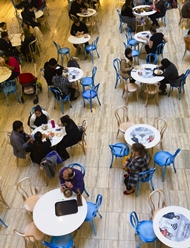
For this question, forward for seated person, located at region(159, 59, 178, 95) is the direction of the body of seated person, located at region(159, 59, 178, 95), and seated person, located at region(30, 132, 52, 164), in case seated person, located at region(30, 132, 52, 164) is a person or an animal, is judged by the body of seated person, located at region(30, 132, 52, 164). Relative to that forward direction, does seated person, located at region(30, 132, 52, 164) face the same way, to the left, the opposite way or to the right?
to the right

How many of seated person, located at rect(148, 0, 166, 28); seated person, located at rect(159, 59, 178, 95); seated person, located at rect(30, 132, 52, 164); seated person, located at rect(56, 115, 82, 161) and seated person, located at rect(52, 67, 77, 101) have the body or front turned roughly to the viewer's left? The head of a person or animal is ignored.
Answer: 3

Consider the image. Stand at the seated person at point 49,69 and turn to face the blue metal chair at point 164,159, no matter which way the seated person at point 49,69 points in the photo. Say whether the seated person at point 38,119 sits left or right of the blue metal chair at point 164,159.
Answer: right

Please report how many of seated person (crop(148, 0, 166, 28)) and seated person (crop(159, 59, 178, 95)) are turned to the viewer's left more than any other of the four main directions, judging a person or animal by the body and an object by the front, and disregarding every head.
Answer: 2

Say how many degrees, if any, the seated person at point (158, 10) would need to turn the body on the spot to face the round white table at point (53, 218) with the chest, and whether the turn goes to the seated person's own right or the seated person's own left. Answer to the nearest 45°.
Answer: approximately 90° to the seated person's own left

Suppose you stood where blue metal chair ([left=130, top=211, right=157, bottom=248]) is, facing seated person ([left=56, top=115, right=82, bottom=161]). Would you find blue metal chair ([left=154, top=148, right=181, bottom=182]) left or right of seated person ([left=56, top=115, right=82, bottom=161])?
right

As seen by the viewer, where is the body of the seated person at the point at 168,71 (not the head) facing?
to the viewer's left

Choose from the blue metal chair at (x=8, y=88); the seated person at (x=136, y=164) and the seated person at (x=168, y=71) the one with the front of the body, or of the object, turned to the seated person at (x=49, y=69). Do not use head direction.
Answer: the seated person at (x=168, y=71)

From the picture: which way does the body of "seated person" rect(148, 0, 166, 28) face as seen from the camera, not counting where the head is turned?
to the viewer's left

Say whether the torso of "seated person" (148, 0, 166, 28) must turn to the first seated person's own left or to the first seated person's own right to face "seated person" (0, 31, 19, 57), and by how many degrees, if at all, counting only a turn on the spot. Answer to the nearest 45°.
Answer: approximately 45° to the first seated person's own left

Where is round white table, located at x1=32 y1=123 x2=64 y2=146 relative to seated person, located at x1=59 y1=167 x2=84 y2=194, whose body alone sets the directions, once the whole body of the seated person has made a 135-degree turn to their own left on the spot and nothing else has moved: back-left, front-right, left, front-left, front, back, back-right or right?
left

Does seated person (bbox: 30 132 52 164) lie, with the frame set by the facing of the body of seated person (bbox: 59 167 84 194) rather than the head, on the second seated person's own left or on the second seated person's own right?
on the second seated person's own right

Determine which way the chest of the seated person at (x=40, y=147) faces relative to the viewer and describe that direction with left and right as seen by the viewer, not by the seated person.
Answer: facing away from the viewer and to the right of the viewer
